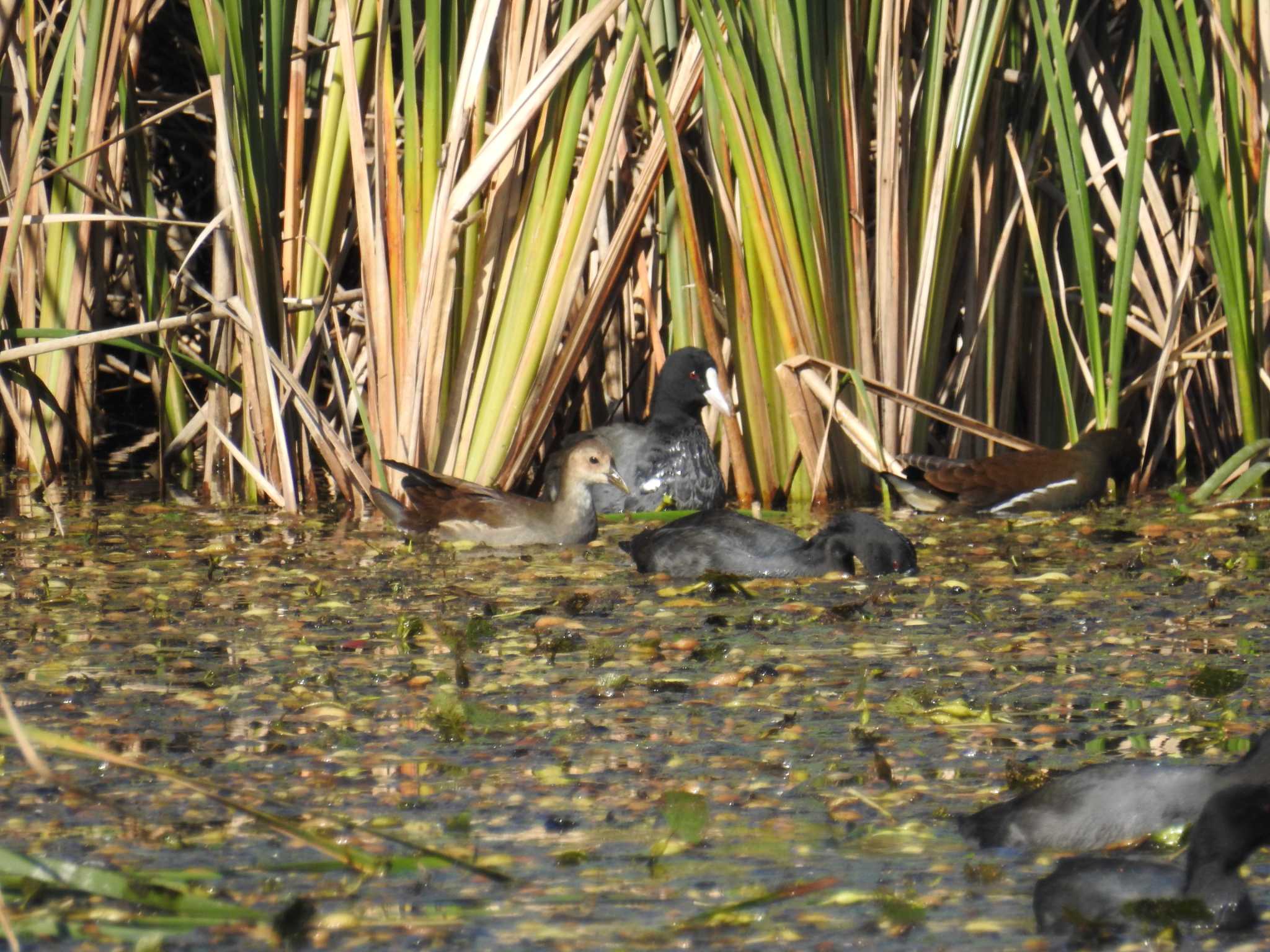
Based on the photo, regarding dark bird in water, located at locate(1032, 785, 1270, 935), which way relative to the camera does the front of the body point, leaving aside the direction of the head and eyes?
to the viewer's right

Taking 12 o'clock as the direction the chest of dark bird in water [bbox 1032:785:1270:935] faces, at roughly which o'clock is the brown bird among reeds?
The brown bird among reeds is roughly at 9 o'clock from the dark bird in water.

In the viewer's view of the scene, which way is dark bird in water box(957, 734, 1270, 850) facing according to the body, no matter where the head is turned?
to the viewer's right

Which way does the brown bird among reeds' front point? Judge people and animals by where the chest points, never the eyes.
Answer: to the viewer's right

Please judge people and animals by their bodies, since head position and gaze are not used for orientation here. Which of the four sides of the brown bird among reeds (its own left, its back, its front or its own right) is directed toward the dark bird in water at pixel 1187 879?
right

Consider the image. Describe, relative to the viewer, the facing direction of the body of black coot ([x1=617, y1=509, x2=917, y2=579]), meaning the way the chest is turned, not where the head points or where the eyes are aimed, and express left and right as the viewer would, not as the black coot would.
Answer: facing to the right of the viewer

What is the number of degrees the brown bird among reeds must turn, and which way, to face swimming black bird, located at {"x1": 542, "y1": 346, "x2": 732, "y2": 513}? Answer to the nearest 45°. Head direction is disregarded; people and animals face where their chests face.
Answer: approximately 180°

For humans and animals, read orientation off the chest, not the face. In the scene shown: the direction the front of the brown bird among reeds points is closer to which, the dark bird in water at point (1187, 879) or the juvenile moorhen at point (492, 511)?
the dark bird in water

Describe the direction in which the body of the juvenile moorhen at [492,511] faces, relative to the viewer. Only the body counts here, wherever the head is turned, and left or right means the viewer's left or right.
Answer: facing to the right of the viewer

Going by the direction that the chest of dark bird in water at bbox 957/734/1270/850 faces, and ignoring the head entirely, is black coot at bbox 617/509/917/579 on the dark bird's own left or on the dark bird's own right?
on the dark bird's own left

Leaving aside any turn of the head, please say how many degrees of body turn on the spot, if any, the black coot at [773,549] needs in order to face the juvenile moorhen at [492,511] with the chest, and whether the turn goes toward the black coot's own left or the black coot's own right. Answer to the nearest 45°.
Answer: approximately 135° to the black coot's own left
